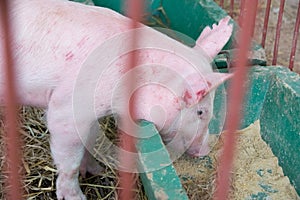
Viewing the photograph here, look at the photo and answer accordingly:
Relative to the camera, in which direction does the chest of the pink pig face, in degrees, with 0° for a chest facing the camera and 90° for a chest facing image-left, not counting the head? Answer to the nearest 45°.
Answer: approximately 270°

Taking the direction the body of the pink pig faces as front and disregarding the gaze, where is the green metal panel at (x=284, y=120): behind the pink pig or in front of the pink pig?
in front

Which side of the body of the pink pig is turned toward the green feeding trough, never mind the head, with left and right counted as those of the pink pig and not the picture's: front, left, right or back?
front

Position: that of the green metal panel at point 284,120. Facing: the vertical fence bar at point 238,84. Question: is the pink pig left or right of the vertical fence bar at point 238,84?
right

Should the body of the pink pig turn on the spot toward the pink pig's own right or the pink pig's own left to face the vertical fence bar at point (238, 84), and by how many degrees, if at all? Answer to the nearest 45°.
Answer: approximately 90° to the pink pig's own right
